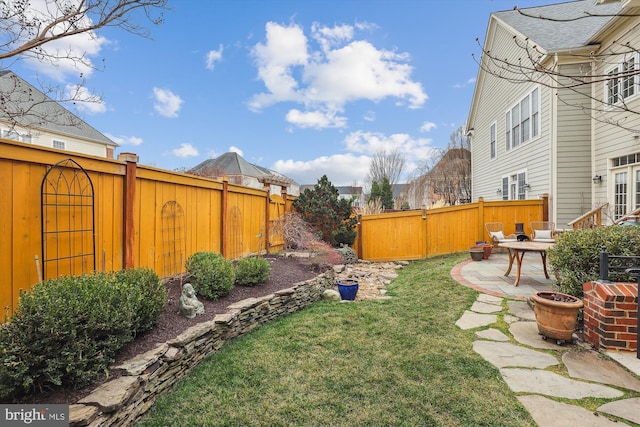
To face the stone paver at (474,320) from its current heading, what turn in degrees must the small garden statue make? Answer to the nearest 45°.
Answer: approximately 45° to its left

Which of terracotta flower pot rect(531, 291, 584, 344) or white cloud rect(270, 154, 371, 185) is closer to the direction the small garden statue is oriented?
the terracotta flower pot

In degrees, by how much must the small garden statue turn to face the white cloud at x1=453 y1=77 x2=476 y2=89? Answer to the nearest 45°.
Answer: approximately 90° to its left

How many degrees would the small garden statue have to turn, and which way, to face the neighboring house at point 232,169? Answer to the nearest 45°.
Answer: approximately 135° to its left

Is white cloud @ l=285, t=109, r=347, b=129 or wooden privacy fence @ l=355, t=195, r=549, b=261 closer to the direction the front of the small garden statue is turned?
the wooden privacy fence

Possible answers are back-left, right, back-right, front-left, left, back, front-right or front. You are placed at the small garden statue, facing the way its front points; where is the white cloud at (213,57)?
back-left

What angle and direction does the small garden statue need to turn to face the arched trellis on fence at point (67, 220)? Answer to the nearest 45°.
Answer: approximately 135° to its right

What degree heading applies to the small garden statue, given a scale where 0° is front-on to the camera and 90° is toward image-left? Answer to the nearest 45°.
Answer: approximately 315°

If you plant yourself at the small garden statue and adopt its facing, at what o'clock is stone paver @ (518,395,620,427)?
The stone paver is roughly at 12 o'clock from the small garden statue.
